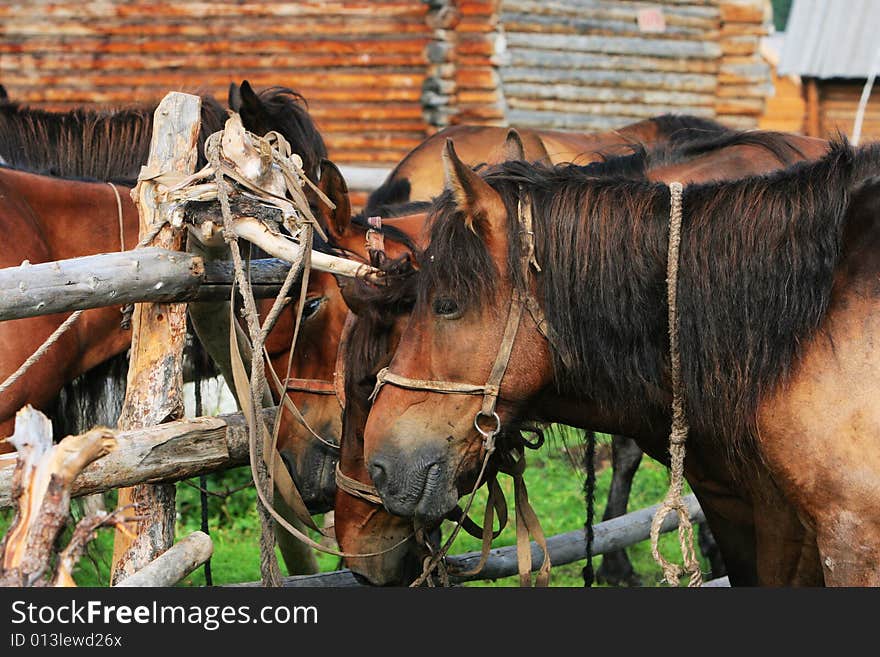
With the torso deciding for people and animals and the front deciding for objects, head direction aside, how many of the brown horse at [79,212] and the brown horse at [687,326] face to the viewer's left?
1

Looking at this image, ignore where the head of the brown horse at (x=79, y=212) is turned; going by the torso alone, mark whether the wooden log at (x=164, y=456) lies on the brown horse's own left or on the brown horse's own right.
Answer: on the brown horse's own right

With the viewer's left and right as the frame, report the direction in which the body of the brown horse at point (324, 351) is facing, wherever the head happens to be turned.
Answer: facing the viewer and to the left of the viewer

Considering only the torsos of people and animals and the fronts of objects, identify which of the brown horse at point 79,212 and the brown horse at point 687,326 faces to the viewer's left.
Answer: the brown horse at point 687,326

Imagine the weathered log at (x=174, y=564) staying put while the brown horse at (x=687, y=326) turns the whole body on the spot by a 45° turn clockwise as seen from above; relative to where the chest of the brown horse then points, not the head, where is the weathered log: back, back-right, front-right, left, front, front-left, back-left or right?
front-left

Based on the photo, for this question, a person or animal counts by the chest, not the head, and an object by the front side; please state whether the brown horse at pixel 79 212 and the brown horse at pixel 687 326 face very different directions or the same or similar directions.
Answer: very different directions

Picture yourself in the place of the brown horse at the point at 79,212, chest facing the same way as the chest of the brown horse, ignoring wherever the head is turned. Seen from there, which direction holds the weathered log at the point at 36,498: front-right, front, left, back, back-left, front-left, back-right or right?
right

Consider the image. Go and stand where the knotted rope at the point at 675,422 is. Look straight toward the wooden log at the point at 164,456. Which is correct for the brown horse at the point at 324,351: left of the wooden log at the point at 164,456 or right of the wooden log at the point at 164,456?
right

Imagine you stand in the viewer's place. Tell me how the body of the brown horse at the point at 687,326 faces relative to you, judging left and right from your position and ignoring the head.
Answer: facing to the left of the viewer

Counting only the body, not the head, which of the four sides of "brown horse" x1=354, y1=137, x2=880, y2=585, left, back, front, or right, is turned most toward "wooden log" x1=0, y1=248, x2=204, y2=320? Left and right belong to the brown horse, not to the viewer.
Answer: front

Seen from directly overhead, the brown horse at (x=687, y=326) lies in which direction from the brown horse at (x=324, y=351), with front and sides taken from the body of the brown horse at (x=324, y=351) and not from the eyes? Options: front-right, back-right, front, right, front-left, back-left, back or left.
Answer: left

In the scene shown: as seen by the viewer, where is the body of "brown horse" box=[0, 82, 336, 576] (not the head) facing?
to the viewer's right

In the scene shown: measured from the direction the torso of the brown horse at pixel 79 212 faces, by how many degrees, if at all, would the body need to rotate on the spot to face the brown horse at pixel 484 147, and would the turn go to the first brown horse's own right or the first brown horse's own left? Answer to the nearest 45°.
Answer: approximately 45° to the first brown horse's own left

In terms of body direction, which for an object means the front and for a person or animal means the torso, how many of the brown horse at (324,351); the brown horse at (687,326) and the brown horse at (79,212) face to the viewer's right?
1

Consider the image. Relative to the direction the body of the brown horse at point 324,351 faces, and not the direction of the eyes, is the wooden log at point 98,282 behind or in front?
in front

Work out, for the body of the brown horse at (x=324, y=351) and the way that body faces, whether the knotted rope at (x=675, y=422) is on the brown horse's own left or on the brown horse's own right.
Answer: on the brown horse's own left
